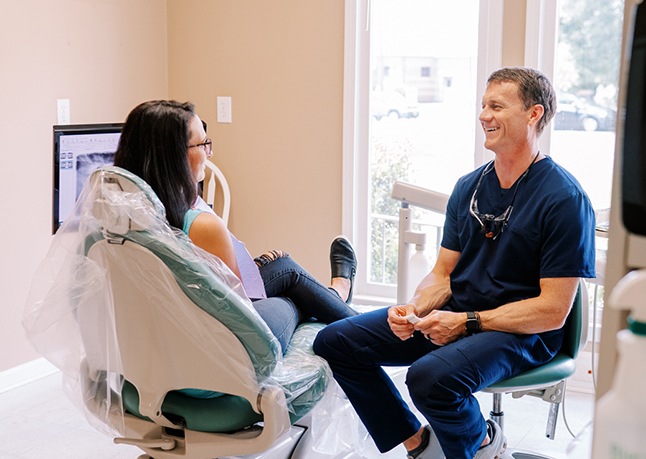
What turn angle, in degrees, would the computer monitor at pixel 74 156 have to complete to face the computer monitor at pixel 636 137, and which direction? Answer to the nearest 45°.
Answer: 0° — it already faces it

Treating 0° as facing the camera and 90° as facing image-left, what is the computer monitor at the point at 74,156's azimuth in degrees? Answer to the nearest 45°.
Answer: approximately 0°

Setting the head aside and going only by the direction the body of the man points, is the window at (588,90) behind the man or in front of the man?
behind

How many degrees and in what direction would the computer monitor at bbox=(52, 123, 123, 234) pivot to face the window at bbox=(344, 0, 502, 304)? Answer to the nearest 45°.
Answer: approximately 90° to its left

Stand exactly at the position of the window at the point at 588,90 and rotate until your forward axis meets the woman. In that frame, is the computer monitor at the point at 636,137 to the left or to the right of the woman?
left

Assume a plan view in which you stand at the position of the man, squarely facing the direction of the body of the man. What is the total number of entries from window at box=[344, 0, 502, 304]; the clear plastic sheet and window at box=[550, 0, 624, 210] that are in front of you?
1

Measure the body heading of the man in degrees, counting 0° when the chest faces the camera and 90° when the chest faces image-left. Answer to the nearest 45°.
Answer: approximately 45°

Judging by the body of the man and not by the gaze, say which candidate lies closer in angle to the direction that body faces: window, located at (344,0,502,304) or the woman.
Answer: the woman

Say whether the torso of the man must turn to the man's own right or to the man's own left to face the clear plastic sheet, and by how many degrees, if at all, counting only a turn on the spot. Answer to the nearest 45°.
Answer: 0° — they already face it

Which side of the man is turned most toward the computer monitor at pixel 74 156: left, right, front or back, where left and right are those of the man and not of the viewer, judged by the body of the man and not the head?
right

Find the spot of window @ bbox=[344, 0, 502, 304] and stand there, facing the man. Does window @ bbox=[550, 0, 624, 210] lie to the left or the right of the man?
left

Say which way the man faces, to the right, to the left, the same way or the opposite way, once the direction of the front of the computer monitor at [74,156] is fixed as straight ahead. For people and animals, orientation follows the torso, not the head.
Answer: to the right
